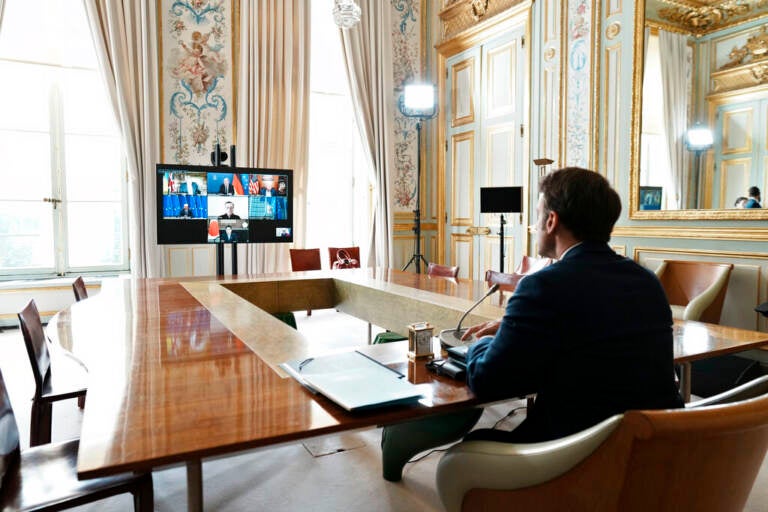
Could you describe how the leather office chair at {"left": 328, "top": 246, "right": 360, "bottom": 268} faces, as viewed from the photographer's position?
facing the viewer

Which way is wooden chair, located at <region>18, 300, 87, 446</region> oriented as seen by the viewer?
to the viewer's right

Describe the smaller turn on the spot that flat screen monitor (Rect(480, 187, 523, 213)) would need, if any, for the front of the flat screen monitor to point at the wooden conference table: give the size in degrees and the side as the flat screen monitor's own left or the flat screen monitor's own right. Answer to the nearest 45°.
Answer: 0° — it already faces it

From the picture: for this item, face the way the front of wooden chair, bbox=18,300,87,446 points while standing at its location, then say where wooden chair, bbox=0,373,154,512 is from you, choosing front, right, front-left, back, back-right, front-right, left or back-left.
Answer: right

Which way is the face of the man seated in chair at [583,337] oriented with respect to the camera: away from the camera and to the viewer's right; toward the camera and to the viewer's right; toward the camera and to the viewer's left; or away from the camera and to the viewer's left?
away from the camera and to the viewer's left

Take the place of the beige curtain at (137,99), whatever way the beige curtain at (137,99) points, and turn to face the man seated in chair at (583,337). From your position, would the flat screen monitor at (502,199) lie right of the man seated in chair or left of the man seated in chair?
left

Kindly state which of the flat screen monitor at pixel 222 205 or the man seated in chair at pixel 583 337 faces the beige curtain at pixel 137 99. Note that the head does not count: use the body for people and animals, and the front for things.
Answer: the man seated in chair

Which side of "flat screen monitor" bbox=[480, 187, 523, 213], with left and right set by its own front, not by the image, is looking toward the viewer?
front

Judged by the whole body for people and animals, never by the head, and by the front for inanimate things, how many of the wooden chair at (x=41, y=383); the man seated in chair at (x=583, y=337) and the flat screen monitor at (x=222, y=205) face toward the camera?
1

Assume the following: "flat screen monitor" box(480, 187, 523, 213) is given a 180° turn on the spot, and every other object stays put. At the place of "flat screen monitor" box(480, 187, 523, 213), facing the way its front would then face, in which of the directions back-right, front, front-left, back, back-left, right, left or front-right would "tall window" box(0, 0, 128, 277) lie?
left

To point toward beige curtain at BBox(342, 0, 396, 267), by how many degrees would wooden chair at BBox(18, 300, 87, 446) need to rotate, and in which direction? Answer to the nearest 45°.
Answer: approximately 45° to its left

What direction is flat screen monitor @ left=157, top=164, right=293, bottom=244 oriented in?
toward the camera
